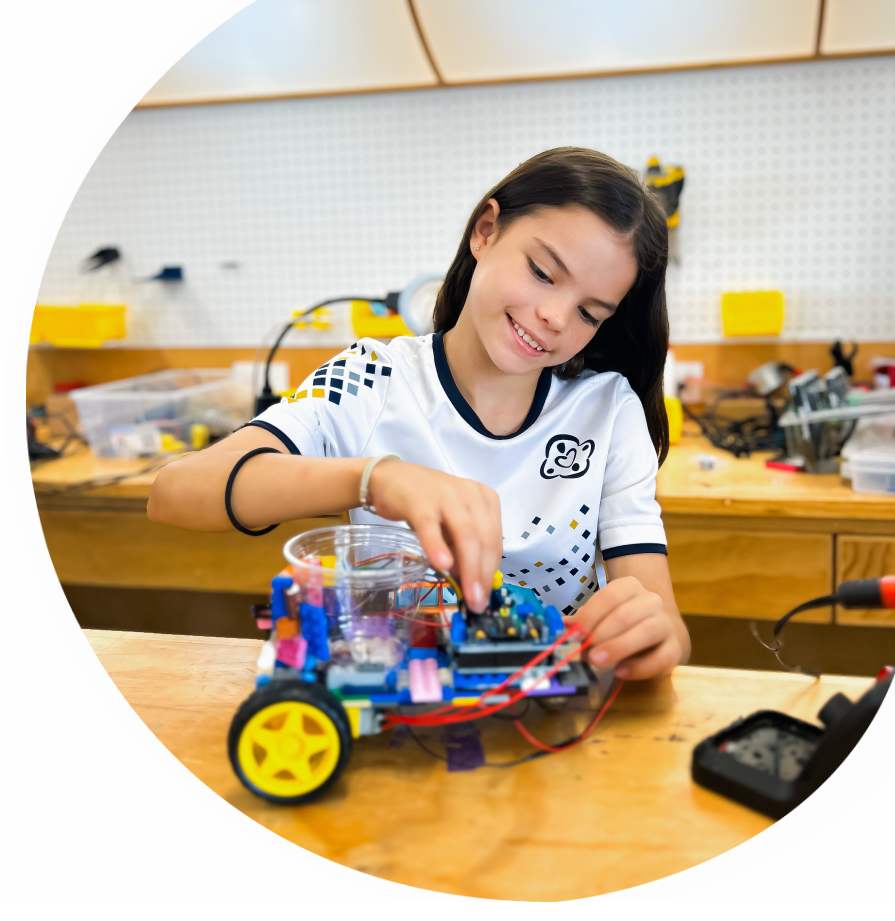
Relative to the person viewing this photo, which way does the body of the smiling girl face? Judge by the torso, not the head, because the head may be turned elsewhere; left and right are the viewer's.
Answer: facing the viewer

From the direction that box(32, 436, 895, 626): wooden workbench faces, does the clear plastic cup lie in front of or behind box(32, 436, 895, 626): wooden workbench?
in front

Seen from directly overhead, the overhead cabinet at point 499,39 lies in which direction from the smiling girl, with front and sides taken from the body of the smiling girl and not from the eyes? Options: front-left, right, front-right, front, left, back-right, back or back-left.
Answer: back

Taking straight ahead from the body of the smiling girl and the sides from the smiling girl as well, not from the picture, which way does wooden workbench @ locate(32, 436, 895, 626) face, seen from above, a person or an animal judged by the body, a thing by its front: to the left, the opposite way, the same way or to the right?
the same way

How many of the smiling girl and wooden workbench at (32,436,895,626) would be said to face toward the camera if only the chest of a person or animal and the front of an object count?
2

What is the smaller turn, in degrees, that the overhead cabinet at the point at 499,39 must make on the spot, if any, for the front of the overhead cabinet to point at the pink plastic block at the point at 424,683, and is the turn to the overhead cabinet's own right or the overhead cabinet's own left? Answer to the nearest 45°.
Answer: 0° — it already faces it

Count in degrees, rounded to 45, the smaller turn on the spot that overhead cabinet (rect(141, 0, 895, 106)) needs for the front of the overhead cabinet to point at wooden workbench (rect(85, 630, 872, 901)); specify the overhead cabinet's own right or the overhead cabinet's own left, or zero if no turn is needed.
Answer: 0° — it already faces it

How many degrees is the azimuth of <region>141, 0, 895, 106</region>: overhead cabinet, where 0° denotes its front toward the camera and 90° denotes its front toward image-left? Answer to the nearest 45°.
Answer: approximately 0°
